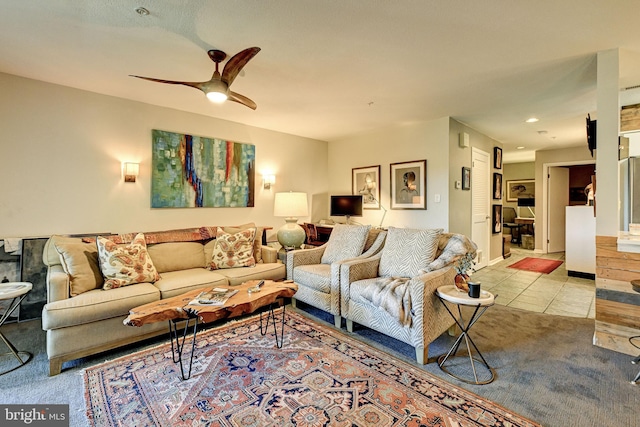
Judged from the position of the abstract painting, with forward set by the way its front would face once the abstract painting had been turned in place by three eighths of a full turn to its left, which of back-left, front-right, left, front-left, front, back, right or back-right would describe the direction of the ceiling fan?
back

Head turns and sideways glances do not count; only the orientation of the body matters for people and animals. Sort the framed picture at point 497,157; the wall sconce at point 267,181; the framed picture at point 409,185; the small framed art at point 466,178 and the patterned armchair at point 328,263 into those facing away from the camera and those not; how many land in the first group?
0

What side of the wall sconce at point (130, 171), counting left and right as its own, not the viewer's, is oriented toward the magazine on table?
front

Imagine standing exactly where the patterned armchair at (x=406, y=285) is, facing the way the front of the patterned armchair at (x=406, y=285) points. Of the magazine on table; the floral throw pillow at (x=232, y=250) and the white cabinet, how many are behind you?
1

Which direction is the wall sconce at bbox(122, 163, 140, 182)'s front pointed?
toward the camera

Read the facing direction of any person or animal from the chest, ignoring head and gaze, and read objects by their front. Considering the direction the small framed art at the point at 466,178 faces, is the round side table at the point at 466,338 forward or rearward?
forward

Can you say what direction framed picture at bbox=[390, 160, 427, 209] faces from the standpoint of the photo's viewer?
facing the viewer and to the left of the viewer

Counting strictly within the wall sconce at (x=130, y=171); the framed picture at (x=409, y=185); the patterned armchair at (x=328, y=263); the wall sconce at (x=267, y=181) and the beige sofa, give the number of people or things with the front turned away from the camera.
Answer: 0

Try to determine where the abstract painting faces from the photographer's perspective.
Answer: facing the viewer and to the right of the viewer

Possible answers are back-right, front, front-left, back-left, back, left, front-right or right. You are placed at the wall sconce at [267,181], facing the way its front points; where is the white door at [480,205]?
front-left
